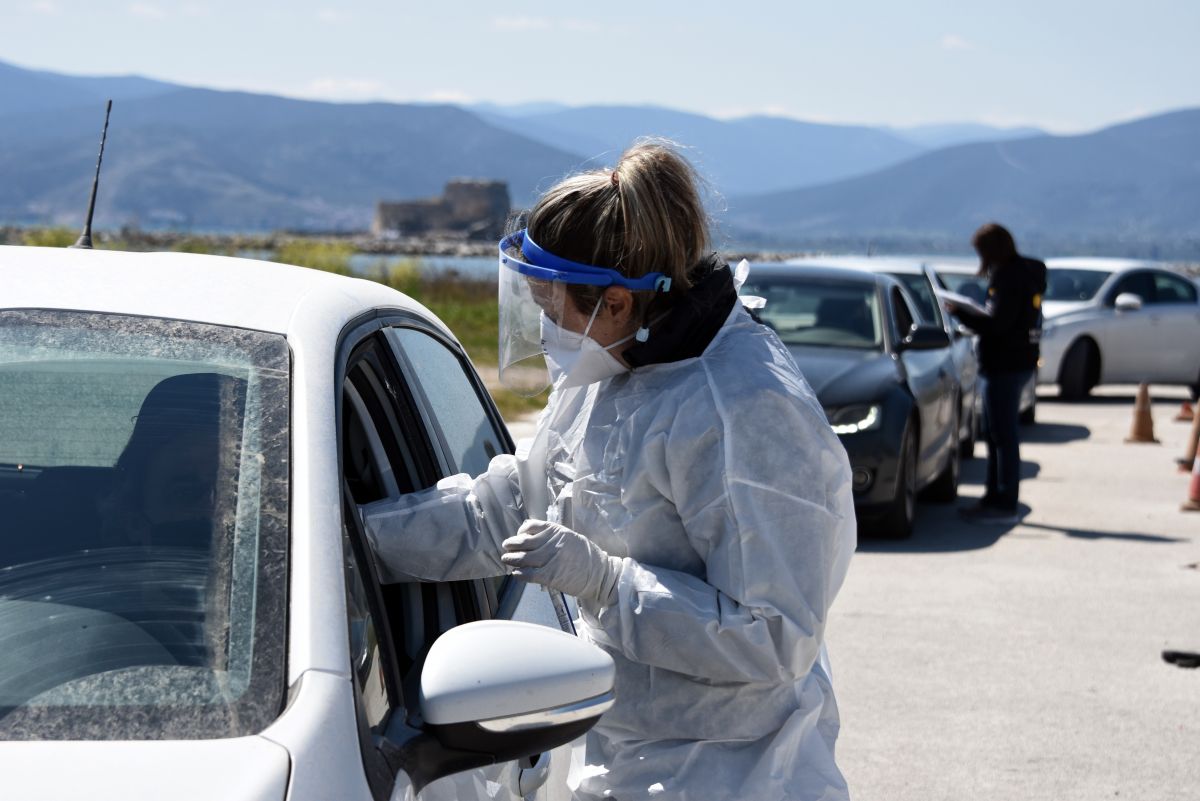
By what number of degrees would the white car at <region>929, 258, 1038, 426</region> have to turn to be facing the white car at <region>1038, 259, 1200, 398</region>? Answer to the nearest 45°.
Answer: approximately 180°

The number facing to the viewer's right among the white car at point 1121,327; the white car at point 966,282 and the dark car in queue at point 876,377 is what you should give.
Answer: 0

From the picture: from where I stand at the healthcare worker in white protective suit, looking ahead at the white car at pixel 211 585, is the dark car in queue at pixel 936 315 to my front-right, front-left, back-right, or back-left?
back-right

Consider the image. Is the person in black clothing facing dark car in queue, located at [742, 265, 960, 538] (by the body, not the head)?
yes

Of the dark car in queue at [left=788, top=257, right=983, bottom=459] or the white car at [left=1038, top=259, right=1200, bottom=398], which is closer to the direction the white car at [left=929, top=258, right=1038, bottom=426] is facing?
the dark car in queue

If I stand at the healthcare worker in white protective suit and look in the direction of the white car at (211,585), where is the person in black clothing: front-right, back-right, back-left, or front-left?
back-right

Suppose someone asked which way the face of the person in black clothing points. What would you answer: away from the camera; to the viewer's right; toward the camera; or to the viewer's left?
to the viewer's left

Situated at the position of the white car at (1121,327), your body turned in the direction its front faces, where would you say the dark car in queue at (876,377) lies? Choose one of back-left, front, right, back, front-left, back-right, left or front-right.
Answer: front-left

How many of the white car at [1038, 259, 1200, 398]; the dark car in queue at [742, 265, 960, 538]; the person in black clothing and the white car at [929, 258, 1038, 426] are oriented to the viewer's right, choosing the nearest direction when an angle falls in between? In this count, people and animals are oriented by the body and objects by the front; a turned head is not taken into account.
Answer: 0

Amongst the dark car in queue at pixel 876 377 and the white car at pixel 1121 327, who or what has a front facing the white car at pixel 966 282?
the white car at pixel 1121 327

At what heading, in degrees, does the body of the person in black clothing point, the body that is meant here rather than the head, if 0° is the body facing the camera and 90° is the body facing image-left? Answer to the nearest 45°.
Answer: approximately 90°

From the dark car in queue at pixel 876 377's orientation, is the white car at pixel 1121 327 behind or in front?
behind

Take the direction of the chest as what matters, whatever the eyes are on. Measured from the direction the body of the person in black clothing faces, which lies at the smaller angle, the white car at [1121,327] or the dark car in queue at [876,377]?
the dark car in queue

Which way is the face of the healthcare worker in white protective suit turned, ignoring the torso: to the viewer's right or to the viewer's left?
to the viewer's left

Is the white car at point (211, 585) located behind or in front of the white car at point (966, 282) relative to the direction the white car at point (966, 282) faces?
in front
